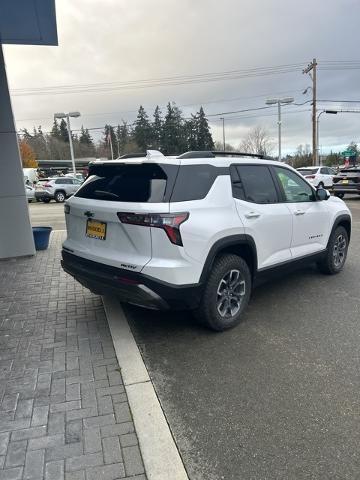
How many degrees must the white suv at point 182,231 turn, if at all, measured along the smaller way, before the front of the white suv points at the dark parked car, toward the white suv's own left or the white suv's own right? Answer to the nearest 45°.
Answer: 0° — it already faces it

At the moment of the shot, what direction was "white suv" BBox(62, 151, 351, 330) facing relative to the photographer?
facing away from the viewer and to the right of the viewer

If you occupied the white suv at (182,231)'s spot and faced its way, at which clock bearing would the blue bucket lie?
The blue bucket is roughly at 9 o'clock from the white suv.

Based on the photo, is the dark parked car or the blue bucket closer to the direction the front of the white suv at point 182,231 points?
the dark parked car

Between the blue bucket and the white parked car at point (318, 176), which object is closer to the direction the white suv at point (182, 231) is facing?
the white parked car

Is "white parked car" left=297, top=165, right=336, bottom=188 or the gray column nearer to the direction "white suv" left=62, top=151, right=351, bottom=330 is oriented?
the white parked car

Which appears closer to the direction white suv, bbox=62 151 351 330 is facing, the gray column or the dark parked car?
the dark parked car

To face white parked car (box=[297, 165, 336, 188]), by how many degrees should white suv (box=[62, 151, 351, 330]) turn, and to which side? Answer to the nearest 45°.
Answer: approximately 45° to its left

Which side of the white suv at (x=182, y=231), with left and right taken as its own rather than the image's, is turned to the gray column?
left
